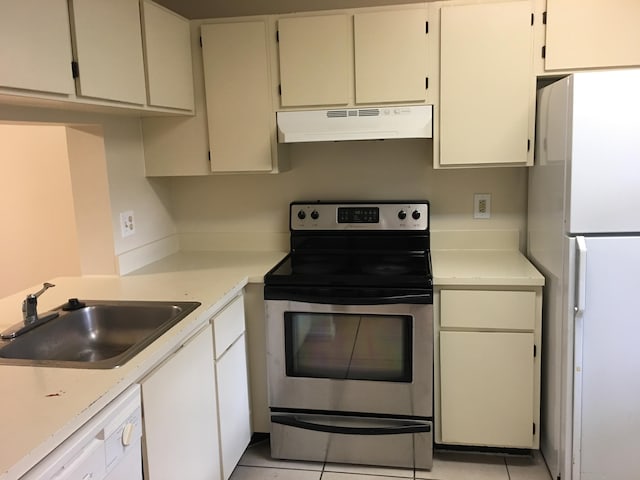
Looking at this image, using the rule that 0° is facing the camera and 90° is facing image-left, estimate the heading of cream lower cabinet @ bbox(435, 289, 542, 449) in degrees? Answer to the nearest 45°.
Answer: approximately 0°

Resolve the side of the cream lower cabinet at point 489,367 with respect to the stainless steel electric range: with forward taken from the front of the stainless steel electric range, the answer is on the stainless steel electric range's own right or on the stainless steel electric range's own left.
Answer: on the stainless steel electric range's own left

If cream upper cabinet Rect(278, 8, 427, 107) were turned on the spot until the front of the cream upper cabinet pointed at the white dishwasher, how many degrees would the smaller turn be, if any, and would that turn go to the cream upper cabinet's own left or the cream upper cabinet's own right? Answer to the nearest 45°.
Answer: approximately 45° to the cream upper cabinet's own right

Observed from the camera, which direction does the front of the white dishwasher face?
facing the viewer and to the right of the viewer

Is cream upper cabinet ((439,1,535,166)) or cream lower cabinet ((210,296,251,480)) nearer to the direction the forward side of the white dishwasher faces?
the cream upper cabinet
